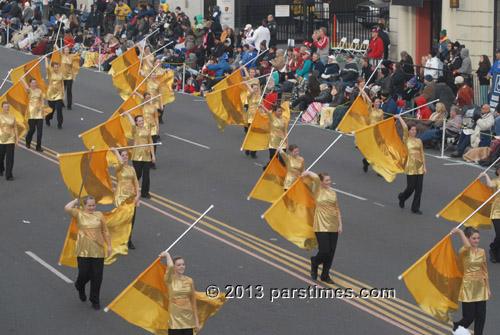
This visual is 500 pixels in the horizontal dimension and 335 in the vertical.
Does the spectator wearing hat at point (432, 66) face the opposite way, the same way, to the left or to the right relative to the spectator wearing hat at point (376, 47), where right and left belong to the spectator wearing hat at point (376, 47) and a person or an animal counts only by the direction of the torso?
the same way

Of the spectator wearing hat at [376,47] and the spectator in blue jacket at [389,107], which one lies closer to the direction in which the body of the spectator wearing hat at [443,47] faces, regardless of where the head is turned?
the spectator in blue jacket

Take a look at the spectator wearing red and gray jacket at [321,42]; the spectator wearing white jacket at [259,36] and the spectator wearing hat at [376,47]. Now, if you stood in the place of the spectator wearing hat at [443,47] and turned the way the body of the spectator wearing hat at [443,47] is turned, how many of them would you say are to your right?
3

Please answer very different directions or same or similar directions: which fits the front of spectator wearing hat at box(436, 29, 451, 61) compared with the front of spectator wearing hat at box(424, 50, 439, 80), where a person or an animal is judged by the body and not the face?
same or similar directions

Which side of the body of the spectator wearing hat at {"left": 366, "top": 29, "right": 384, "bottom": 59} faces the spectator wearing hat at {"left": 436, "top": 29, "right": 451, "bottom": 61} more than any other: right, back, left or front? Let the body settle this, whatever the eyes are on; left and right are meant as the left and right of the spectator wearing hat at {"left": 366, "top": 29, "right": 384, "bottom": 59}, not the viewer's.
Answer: left

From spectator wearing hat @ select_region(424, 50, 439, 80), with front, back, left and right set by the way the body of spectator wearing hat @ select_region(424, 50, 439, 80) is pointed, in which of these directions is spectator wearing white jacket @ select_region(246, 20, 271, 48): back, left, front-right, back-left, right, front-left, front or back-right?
right

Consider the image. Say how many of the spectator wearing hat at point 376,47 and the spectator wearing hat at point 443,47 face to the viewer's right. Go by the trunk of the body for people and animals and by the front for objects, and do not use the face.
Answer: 0

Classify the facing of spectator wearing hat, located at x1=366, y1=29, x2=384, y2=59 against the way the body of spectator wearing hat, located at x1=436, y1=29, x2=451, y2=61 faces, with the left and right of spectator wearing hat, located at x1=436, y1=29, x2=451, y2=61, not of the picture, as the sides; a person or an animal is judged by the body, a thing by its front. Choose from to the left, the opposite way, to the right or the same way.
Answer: the same way

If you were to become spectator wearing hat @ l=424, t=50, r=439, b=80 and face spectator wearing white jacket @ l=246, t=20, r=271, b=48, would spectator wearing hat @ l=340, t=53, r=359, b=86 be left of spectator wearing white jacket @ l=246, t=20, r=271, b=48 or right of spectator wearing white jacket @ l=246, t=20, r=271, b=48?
left

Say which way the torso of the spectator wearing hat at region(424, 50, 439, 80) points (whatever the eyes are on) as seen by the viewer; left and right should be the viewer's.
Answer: facing the viewer and to the left of the viewer

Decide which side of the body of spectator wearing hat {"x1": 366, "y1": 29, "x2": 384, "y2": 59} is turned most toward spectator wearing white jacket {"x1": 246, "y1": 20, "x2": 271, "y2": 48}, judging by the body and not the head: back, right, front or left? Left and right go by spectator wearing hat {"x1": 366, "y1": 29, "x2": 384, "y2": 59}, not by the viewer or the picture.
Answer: right

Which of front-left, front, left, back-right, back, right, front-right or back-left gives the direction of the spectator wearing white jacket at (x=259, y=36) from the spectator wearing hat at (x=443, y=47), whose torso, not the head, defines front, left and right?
right

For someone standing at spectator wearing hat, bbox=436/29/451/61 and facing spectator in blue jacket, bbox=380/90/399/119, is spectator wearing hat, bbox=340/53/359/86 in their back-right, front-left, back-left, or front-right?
front-right

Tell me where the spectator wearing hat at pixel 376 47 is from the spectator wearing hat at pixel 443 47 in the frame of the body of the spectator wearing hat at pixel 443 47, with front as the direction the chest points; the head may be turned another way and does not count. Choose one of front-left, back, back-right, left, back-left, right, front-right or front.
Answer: right

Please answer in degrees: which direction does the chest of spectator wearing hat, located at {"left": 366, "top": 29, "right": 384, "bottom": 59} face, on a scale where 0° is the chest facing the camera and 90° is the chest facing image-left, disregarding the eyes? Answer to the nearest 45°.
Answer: approximately 45°

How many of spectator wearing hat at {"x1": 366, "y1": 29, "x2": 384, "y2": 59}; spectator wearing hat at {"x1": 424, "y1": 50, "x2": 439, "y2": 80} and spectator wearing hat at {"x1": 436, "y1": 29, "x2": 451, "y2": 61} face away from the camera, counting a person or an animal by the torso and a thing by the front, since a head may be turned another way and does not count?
0
